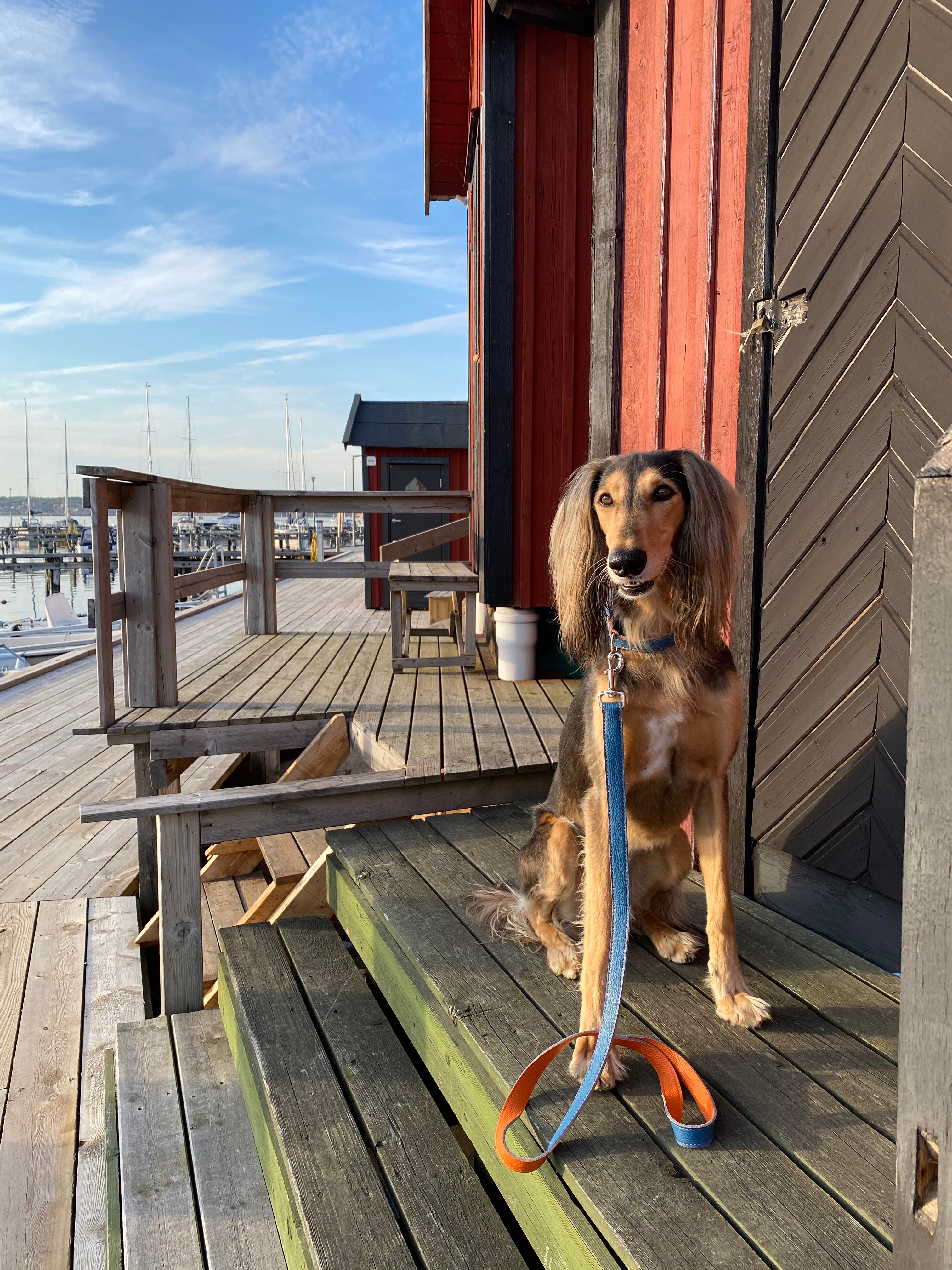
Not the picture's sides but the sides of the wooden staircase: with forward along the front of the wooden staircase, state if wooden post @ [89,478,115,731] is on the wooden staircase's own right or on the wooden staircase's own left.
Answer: on the wooden staircase's own right

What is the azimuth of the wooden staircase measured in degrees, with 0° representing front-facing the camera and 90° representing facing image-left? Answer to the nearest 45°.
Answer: approximately 90°

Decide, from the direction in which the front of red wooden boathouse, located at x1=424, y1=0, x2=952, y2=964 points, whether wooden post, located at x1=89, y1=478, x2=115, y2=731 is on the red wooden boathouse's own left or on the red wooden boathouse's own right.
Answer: on the red wooden boathouse's own right

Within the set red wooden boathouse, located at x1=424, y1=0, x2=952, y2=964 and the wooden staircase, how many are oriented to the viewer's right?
0

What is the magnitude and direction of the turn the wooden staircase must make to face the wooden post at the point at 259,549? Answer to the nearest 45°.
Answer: approximately 90° to its right

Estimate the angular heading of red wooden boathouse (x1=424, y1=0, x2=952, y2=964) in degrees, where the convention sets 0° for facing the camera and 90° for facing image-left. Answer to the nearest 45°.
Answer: approximately 45°

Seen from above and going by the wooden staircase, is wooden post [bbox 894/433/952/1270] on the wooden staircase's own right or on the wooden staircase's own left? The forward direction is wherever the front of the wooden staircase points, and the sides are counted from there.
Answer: on the wooden staircase's own left
